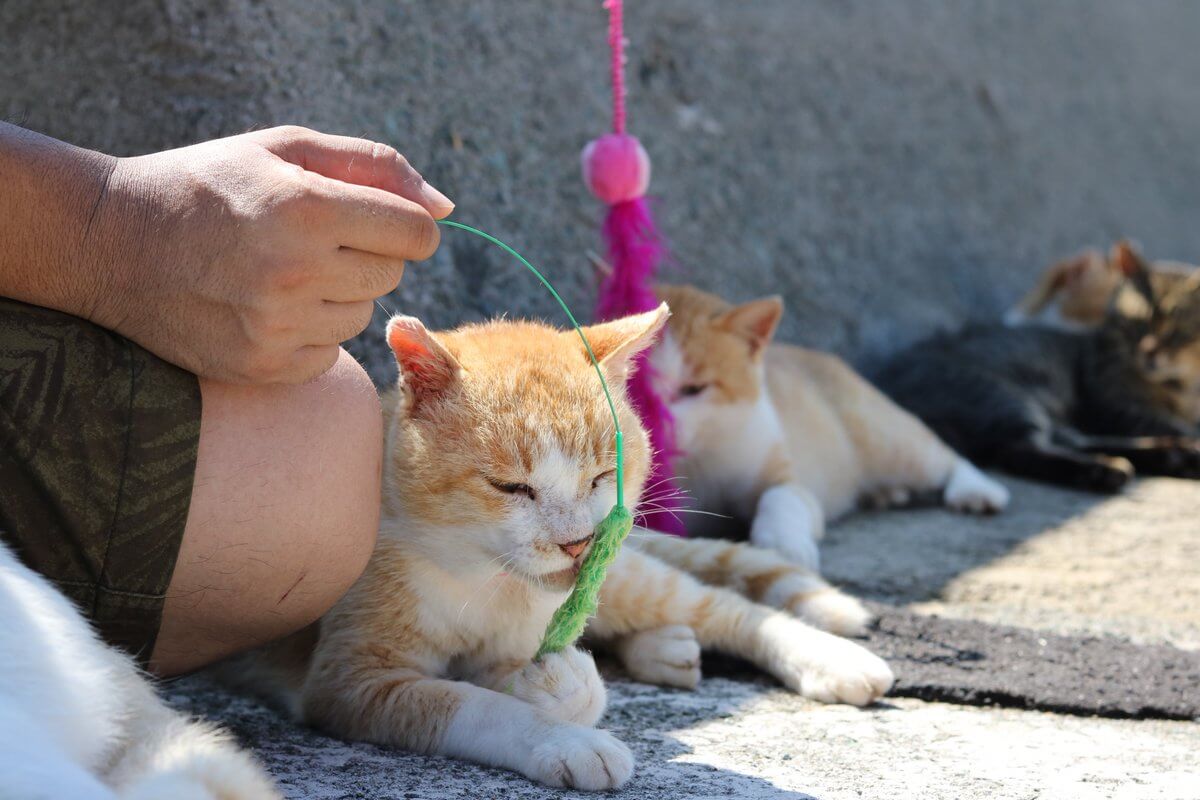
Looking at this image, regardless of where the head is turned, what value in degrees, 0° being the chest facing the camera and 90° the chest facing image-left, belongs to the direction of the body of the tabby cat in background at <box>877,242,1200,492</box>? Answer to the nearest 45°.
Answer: approximately 270°

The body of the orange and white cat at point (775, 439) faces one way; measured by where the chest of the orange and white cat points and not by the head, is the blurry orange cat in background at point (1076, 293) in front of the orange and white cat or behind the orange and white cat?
behind

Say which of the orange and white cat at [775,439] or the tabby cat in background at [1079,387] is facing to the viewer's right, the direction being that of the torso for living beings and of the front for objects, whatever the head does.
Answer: the tabby cat in background

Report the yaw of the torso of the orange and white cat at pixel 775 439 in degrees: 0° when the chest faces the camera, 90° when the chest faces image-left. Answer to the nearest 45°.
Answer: approximately 45°

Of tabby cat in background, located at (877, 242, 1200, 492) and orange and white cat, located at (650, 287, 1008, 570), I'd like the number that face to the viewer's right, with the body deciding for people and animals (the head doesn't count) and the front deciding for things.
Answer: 1

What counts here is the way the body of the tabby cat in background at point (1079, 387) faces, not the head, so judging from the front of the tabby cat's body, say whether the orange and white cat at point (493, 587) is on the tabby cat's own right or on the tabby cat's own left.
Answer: on the tabby cat's own right
